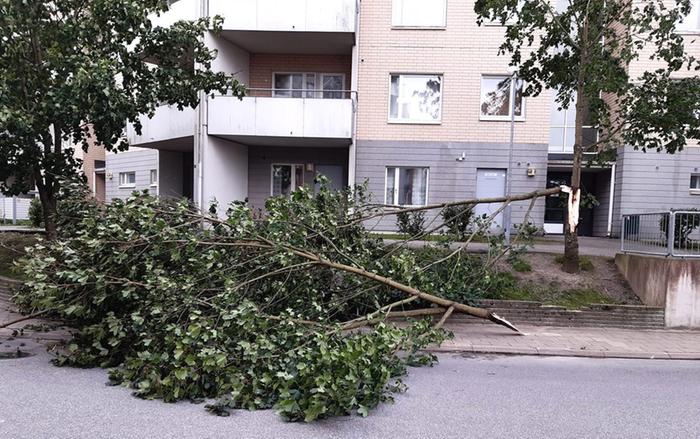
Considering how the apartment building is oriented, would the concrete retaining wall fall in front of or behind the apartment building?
in front

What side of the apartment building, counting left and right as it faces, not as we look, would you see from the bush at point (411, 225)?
front

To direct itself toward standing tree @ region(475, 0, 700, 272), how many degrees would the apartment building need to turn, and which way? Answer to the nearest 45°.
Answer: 0° — it already faces it

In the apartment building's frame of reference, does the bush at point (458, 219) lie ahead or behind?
ahead

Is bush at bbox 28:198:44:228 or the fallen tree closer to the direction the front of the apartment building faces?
the fallen tree

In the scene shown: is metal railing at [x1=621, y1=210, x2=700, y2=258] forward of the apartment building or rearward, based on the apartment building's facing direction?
forward

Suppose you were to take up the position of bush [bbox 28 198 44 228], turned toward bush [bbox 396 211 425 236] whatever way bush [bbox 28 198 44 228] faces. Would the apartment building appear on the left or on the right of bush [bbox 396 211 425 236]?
left

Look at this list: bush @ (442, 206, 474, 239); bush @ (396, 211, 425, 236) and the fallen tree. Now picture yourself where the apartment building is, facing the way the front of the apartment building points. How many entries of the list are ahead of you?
3

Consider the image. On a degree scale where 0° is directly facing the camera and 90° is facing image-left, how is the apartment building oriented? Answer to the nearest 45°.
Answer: approximately 0°

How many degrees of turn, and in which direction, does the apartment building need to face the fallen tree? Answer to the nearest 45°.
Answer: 0° — it already faces it
